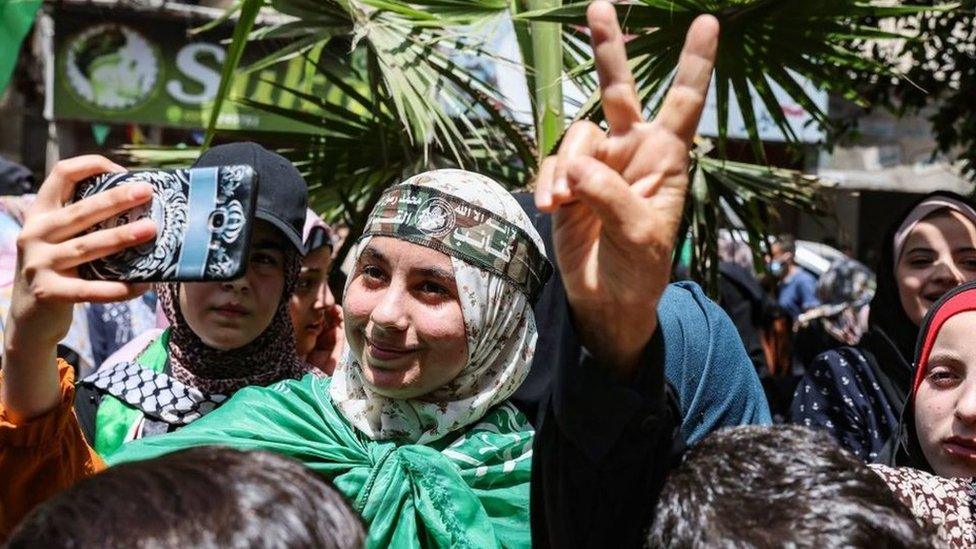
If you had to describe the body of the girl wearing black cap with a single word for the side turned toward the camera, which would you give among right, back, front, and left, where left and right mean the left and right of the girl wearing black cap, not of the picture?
front

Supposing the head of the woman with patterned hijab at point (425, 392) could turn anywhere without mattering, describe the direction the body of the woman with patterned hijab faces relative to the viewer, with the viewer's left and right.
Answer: facing the viewer and to the left of the viewer

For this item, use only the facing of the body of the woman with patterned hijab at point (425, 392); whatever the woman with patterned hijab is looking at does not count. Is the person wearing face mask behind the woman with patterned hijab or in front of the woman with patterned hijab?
behind

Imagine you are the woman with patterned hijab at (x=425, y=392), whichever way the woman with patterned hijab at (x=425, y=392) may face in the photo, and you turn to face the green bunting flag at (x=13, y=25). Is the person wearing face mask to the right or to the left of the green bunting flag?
right

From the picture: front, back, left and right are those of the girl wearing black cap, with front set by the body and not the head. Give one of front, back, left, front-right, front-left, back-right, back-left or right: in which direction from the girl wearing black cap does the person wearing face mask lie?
back-left

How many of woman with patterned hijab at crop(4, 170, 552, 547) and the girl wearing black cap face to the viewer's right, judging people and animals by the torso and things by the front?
0

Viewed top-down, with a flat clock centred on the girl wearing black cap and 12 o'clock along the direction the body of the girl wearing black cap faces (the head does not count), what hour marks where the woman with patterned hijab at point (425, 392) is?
The woman with patterned hijab is roughly at 11 o'clock from the girl wearing black cap.

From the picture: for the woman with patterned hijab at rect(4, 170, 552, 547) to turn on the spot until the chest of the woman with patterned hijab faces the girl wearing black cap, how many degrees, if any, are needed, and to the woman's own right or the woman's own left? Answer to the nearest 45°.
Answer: approximately 90° to the woman's own right

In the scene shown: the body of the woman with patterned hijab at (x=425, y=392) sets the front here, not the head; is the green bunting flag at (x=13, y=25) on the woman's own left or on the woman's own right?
on the woman's own right
